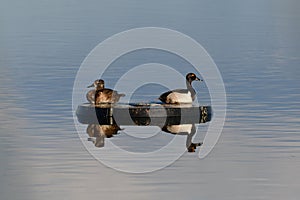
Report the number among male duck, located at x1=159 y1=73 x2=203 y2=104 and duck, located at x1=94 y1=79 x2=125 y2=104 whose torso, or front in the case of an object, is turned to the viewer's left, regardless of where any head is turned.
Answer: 1

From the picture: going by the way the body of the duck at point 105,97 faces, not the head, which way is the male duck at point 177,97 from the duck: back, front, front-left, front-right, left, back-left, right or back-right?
back

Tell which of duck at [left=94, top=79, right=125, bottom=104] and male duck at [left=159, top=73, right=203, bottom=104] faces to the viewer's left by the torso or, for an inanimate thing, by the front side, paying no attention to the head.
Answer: the duck

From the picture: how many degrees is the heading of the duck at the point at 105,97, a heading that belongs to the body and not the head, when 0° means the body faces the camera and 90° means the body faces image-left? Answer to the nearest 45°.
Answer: approximately 90°

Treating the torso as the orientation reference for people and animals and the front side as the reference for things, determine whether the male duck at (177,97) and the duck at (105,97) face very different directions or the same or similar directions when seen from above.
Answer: very different directions

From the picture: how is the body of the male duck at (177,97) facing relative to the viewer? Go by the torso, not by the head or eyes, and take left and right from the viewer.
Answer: facing to the right of the viewer

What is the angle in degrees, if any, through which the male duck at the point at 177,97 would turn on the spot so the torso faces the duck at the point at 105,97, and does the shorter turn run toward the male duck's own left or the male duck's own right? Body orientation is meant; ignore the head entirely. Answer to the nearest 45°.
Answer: approximately 180°
